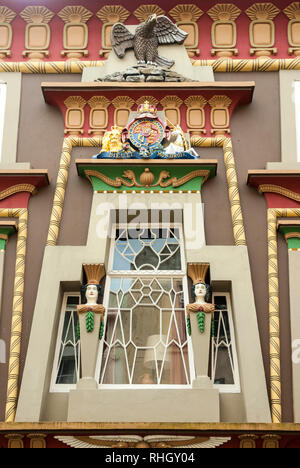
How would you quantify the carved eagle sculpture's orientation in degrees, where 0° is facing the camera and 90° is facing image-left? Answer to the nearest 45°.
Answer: approximately 45°
